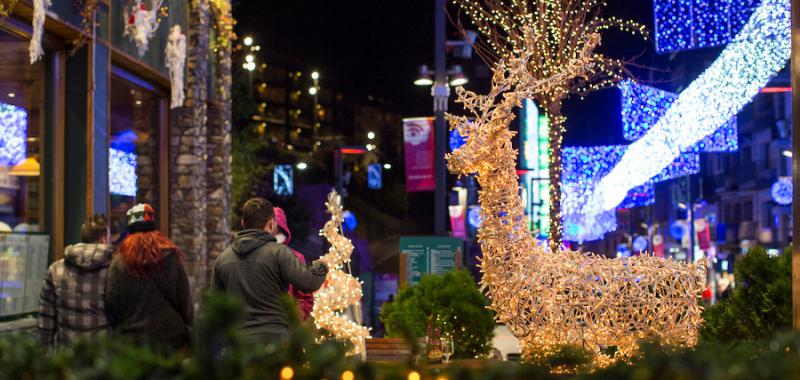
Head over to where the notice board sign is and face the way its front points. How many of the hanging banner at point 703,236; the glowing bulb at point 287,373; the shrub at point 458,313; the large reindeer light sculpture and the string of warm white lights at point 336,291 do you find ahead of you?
4

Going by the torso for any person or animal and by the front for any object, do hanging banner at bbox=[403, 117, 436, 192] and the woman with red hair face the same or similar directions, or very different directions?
very different directions

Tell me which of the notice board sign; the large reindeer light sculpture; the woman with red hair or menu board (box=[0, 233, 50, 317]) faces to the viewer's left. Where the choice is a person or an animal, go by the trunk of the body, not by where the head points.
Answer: the large reindeer light sculpture

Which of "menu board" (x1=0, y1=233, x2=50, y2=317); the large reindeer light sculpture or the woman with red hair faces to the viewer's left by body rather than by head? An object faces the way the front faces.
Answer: the large reindeer light sculpture

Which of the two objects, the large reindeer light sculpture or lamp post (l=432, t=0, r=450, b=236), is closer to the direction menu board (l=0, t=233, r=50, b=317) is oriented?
the large reindeer light sculpture

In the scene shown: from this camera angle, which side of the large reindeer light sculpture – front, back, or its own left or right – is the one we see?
left

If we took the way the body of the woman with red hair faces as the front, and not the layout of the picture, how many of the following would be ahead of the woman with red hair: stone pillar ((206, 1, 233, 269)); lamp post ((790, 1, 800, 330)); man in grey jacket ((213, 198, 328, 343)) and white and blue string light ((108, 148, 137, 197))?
2

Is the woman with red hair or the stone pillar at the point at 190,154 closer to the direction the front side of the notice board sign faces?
the woman with red hair

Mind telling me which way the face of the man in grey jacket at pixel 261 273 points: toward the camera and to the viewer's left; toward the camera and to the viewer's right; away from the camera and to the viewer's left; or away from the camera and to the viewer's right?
away from the camera and to the viewer's right

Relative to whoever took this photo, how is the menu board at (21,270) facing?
facing the viewer and to the right of the viewer

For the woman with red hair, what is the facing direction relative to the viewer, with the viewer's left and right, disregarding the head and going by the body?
facing away from the viewer

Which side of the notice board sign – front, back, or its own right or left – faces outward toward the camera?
front

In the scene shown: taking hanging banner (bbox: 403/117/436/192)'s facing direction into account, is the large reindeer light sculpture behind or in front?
in front

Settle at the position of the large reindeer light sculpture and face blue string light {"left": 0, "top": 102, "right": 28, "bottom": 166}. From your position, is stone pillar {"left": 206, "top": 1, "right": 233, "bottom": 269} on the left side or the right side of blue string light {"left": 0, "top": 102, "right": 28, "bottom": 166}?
right
